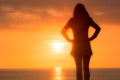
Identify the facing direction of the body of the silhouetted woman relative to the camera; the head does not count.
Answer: away from the camera

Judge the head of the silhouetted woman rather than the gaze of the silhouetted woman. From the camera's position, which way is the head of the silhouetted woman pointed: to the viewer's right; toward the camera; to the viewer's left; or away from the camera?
away from the camera
